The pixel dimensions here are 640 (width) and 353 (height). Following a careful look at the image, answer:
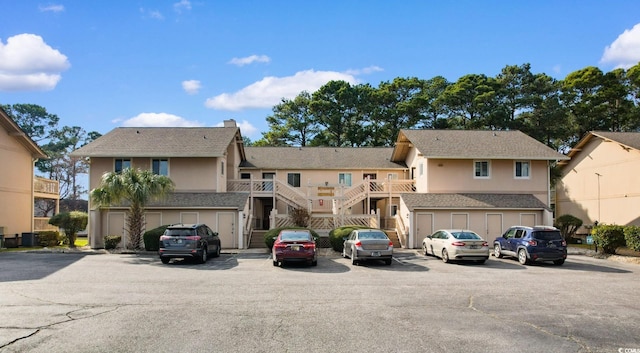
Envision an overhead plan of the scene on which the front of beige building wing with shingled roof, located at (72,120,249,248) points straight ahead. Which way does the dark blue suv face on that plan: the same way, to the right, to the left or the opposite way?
the opposite way

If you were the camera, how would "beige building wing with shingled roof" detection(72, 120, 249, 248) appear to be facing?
facing the viewer

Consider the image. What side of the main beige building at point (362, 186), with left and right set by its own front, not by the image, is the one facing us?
front

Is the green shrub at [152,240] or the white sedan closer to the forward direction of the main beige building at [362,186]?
the white sedan

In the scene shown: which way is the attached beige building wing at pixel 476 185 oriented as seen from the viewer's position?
toward the camera

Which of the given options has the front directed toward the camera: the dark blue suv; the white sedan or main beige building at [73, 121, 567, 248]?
the main beige building

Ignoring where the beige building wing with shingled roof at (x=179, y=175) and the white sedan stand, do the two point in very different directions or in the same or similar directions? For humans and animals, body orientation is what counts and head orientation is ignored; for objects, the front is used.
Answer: very different directions

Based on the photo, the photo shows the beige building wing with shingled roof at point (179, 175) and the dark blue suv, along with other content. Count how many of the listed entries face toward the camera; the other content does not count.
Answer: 1

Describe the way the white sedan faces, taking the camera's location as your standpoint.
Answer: facing away from the viewer and to the left of the viewer

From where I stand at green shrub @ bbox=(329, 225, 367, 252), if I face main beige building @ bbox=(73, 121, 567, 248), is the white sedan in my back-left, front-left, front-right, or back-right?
back-right

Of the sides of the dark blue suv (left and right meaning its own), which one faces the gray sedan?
left
